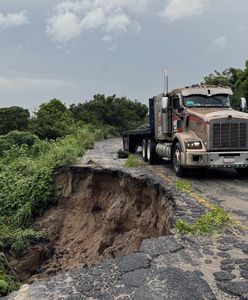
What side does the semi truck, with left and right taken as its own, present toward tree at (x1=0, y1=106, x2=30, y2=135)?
back

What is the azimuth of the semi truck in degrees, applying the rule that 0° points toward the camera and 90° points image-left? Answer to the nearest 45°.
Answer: approximately 315°
